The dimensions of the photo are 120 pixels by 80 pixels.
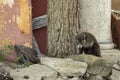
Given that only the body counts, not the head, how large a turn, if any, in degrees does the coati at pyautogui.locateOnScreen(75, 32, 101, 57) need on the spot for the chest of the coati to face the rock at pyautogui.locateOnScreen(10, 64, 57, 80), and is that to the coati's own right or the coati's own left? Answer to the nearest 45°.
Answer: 0° — it already faces it

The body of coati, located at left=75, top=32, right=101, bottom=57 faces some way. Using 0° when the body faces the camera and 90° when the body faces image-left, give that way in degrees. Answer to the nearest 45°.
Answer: approximately 45°

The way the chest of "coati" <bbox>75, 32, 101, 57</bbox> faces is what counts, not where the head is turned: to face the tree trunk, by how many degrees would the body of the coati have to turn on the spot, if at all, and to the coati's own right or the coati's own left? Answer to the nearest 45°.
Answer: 0° — it already faces it

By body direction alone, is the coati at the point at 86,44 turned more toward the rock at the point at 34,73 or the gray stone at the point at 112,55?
the rock

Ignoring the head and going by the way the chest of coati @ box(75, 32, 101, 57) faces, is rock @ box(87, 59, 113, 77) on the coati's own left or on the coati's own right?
on the coati's own left

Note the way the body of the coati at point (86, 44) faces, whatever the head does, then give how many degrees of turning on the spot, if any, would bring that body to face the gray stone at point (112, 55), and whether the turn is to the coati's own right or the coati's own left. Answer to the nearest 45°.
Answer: approximately 180°
